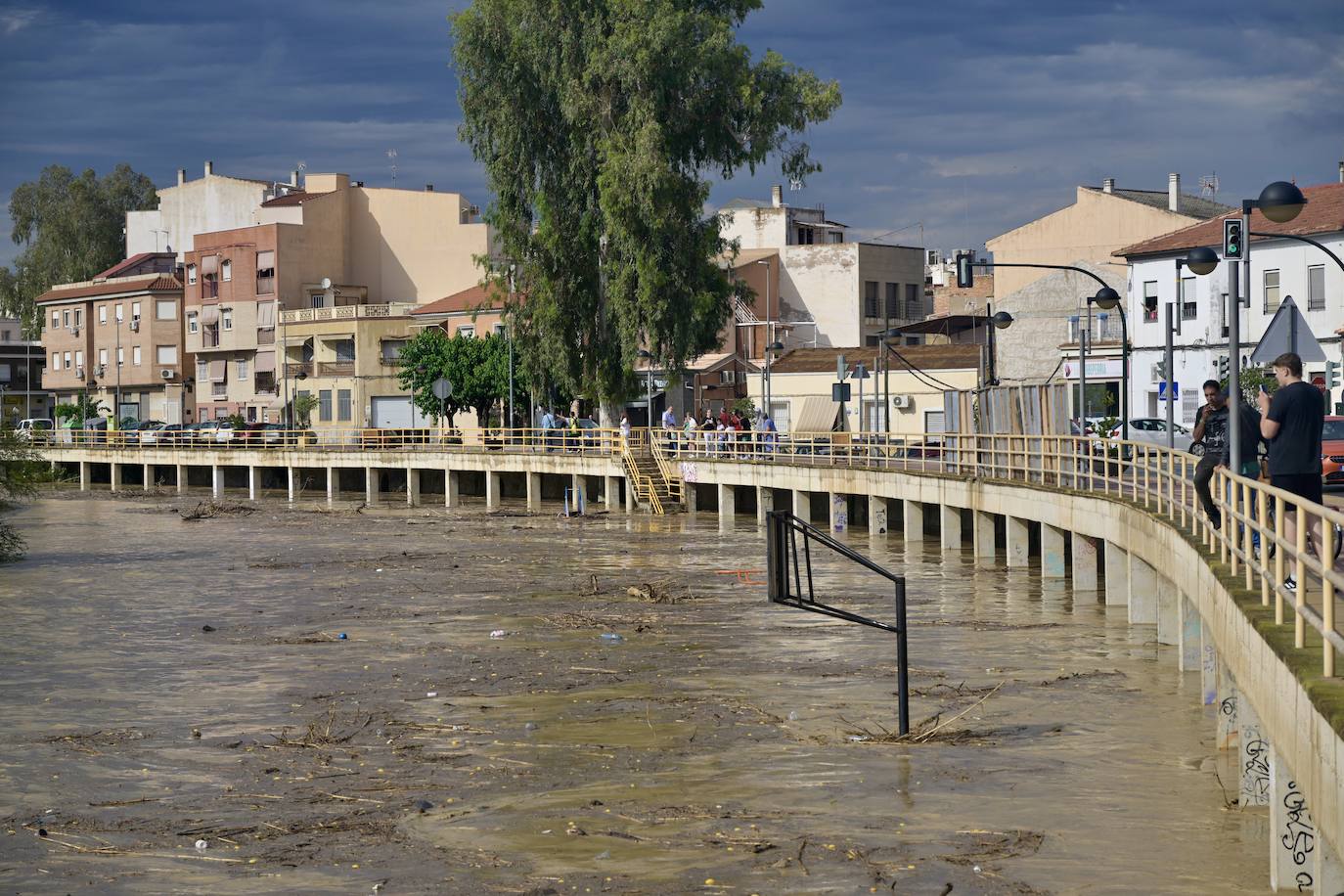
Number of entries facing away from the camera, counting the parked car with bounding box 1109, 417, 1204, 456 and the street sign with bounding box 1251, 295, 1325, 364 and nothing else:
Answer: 1

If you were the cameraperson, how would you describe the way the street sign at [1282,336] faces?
facing away from the viewer

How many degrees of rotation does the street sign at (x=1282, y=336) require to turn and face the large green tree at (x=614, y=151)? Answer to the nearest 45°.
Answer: approximately 45° to its left

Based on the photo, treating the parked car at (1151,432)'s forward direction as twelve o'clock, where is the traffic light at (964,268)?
The traffic light is roughly at 2 o'clock from the parked car.

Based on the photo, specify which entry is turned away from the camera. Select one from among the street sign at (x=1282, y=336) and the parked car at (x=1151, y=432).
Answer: the street sign
